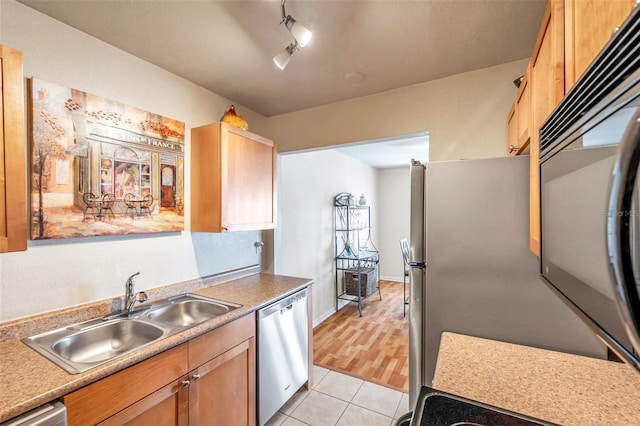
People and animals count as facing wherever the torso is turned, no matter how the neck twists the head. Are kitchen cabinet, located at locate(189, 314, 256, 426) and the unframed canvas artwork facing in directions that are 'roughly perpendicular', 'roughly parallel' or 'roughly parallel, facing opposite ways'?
roughly parallel

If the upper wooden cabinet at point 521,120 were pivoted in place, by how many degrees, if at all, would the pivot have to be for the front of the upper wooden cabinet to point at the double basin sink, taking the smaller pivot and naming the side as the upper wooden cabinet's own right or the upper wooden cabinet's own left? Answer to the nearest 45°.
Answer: approximately 45° to the upper wooden cabinet's own left

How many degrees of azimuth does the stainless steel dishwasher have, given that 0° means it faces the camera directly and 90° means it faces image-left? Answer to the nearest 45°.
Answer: approximately 315°

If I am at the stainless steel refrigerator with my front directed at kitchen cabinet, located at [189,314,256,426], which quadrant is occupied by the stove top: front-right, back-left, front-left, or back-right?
front-left

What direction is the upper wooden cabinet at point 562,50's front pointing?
to the viewer's left

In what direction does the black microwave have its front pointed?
to the viewer's left

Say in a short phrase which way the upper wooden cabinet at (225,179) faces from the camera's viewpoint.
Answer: facing the viewer and to the right of the viewer

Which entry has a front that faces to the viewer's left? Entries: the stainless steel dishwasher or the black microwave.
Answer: the black microwave

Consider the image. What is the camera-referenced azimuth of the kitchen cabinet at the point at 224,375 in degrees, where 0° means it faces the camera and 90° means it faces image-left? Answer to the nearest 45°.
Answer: approximately 315°

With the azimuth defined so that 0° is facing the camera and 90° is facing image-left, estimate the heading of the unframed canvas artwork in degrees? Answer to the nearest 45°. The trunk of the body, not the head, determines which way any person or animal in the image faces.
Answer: approximately 315°

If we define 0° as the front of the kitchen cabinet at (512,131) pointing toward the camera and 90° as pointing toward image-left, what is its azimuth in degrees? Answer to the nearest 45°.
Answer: approximately 90°

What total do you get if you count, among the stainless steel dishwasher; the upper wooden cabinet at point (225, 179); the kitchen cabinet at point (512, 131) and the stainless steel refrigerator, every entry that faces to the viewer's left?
2

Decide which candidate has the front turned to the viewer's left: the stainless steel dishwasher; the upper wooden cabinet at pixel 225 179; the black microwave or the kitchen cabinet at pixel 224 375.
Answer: the black microwave

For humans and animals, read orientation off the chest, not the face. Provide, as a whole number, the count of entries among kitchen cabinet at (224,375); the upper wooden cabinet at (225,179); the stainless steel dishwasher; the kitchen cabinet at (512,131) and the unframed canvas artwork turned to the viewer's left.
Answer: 1
